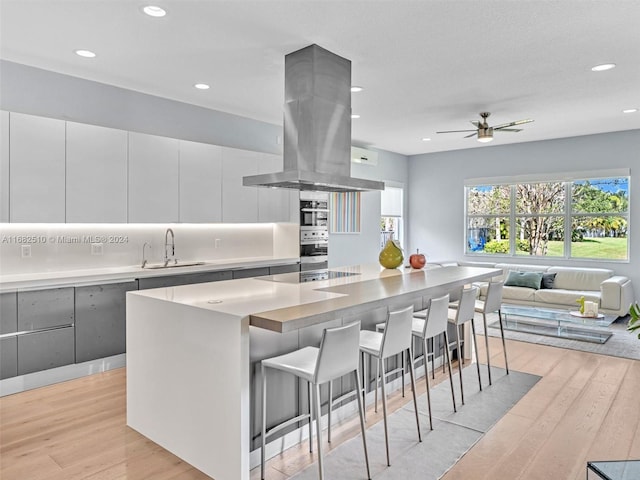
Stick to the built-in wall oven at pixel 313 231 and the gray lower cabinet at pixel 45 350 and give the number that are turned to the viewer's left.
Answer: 0

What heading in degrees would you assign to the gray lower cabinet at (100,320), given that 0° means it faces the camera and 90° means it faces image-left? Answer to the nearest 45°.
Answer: approximately 315°

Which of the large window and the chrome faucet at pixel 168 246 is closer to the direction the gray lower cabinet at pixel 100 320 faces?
the large window

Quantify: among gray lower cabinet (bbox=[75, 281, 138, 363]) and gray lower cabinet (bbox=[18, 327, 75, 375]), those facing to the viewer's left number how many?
0

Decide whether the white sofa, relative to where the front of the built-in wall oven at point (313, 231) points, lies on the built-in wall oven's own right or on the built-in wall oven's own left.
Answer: on the built-in wall oven's own left

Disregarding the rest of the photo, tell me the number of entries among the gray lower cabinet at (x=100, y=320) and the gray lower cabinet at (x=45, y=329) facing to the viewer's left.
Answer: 0

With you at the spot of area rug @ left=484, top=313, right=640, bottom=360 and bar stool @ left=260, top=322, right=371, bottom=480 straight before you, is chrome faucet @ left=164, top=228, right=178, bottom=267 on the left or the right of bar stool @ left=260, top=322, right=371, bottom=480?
right

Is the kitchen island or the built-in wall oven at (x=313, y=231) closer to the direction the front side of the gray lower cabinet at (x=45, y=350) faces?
the kitchen island

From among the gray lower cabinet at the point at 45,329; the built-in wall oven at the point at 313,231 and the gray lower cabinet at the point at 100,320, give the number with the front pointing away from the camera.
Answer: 0

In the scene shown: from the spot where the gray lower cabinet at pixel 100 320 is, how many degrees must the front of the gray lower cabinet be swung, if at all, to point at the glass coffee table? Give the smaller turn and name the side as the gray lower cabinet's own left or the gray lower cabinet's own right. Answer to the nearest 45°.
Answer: approximately 45° to the gray lower cabinet's own left

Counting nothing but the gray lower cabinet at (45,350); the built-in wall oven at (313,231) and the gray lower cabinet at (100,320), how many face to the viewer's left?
0

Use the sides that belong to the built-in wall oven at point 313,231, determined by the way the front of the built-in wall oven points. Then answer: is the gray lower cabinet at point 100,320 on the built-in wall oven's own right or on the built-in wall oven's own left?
on the built-in wall oven's own right
